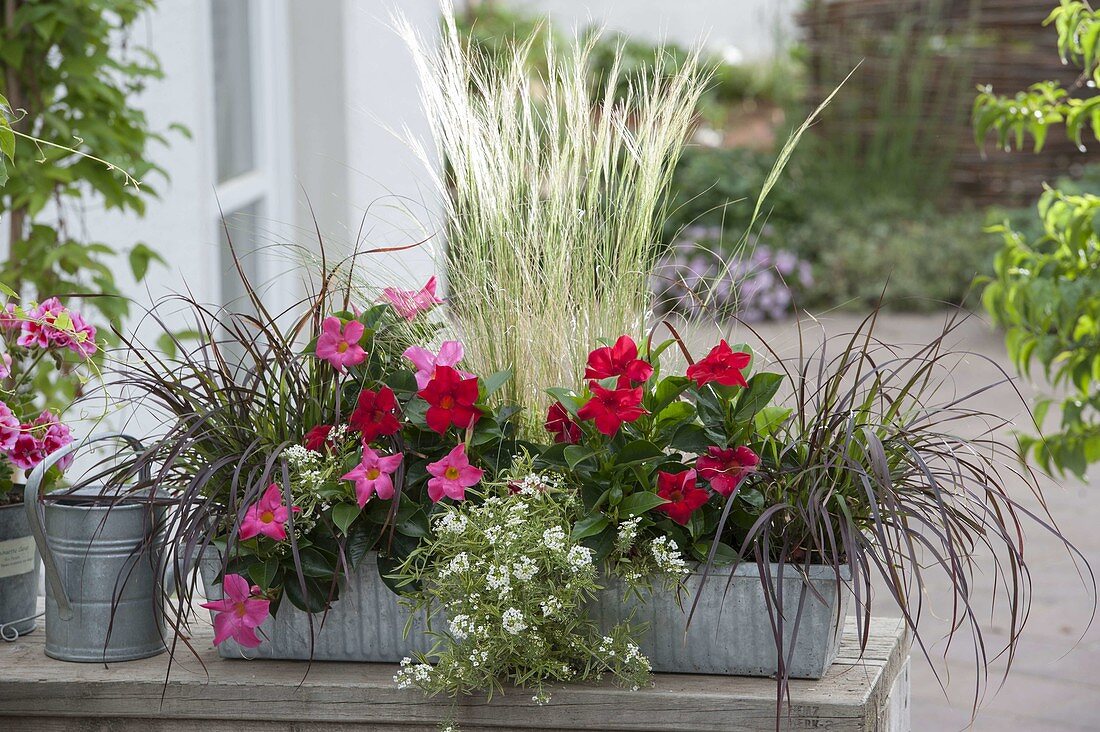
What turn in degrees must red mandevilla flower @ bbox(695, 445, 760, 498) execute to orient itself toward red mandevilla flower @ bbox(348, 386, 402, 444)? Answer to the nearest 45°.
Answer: approximately 90° to its right

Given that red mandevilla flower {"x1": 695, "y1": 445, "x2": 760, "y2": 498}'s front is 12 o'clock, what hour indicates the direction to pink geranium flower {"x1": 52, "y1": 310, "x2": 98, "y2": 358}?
The pink geranium flower is roughly at 3 o'clock from the red mandevilla flower.

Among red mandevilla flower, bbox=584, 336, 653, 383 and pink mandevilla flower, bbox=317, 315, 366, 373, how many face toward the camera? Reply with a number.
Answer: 2

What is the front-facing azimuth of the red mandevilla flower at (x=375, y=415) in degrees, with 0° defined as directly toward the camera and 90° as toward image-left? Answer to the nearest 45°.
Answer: approximately 0°

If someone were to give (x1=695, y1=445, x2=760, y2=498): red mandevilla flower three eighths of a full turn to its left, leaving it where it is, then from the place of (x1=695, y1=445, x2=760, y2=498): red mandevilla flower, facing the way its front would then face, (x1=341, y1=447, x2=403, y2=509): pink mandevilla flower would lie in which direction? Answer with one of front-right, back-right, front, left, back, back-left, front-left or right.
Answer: back-left

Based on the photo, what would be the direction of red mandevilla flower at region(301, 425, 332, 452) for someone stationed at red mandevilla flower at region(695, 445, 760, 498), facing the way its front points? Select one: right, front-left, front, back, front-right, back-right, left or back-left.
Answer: right
